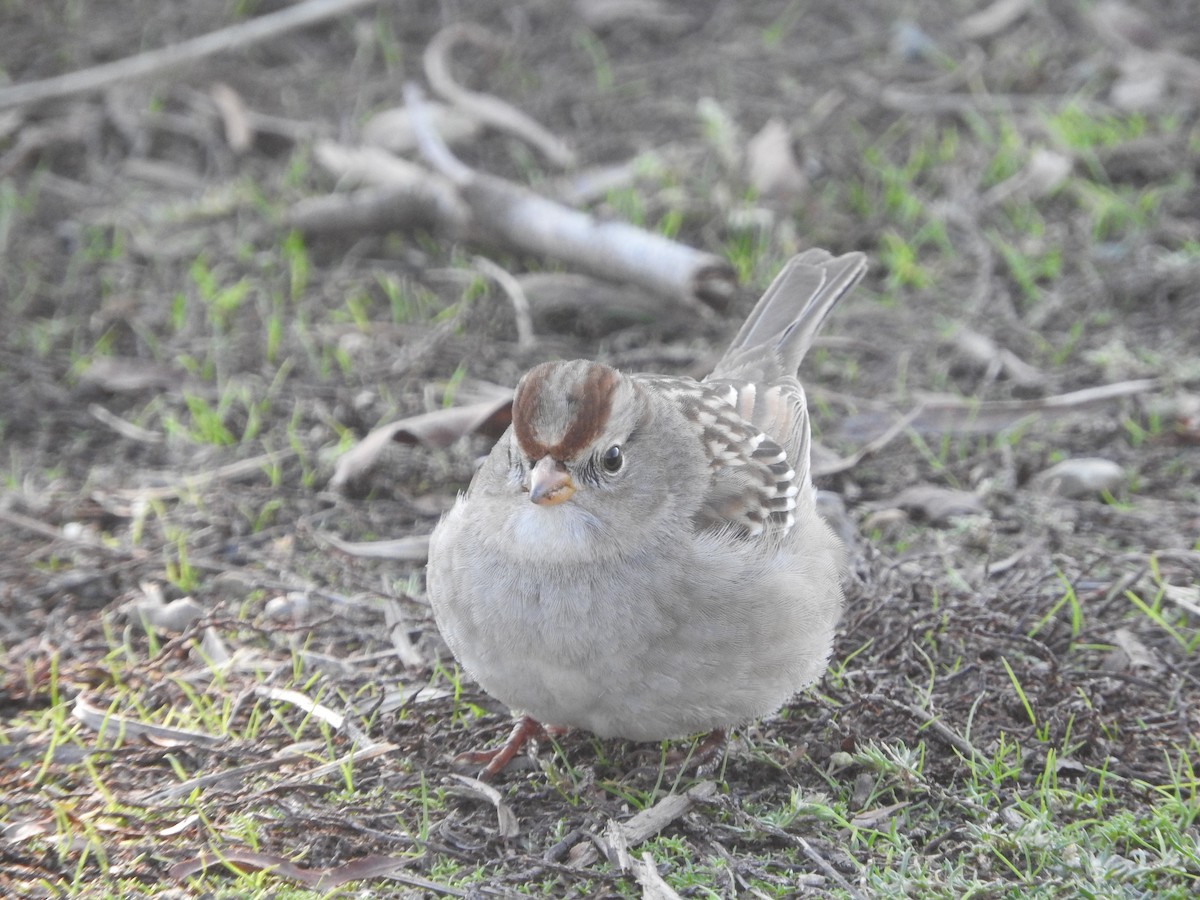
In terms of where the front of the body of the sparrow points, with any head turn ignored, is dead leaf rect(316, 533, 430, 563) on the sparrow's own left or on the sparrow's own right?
on the sparrow's own right

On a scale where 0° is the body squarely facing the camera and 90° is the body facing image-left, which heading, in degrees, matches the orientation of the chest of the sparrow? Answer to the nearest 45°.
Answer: approximately 45°

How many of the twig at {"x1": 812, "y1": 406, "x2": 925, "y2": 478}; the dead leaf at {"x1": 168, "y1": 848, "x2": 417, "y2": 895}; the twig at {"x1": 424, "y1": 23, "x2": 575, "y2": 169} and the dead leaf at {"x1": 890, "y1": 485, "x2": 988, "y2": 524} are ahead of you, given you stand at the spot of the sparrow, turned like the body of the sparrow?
1

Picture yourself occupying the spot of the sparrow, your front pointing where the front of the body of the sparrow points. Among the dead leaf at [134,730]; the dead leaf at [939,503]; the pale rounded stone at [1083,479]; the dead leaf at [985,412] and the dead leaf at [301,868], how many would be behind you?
3

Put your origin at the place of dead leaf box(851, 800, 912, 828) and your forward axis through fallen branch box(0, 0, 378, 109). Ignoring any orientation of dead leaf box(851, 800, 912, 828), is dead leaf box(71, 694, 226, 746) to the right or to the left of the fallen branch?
left

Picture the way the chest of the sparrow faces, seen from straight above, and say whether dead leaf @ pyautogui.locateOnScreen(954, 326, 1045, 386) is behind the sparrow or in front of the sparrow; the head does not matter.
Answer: behind

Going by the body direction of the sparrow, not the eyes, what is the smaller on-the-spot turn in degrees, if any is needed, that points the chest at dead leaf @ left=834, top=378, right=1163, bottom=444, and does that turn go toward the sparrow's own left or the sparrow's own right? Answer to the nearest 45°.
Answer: approximately 180°

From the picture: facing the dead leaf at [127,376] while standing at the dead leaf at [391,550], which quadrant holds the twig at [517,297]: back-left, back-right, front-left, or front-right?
front-right

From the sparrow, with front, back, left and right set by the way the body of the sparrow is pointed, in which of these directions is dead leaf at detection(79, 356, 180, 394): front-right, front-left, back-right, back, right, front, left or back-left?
right

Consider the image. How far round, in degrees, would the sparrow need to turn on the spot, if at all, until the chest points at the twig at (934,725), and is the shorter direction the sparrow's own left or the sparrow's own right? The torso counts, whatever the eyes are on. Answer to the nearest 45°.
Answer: approximately 135° to the sparrow's own left

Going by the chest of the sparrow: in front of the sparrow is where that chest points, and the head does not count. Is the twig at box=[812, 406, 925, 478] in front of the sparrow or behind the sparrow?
behind

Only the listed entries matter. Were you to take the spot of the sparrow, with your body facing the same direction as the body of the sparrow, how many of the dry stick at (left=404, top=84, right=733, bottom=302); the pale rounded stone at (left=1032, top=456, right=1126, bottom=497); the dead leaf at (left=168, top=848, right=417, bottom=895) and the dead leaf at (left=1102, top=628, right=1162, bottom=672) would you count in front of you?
1

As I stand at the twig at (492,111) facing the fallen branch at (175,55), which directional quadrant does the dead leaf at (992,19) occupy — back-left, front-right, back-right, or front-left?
back-right

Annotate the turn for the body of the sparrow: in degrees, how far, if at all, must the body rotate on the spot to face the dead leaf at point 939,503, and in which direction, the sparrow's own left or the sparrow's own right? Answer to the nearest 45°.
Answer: approximately 180°

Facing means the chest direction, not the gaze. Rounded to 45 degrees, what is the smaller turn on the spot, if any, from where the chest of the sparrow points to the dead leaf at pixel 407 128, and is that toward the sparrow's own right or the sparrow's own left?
approximately 135° to the sparrow's own right

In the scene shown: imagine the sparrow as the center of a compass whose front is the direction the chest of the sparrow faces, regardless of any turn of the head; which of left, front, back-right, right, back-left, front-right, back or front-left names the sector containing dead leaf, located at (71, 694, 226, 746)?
front-right

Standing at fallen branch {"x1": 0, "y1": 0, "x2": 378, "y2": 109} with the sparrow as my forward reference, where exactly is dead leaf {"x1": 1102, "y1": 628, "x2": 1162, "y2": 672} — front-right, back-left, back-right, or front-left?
front-left

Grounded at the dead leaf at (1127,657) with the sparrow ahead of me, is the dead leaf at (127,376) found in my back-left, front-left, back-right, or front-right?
front-right
